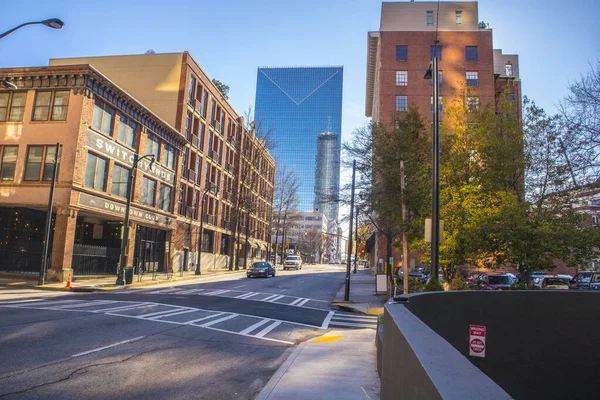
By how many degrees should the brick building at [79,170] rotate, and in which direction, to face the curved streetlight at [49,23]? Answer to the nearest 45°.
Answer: approximately 45° to its right

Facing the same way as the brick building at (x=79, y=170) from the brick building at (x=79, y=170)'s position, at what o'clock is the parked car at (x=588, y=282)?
The parked car is roughly at 11 o'clock from the brick building.

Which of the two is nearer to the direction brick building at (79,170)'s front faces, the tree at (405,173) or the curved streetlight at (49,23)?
the tree

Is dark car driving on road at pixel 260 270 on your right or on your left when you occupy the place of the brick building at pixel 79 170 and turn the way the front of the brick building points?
on your left

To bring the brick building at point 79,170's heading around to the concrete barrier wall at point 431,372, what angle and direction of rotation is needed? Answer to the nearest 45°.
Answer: approximately 45° to its right

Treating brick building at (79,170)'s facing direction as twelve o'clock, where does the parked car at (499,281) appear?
The parked car is roughly at 11 o'clock from the brick building.

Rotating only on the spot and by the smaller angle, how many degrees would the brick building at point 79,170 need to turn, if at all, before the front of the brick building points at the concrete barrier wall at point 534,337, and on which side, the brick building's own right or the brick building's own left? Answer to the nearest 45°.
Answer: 0° — it already faces it

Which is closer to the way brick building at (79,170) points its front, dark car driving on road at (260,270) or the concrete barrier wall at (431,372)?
the concrete barrier wall

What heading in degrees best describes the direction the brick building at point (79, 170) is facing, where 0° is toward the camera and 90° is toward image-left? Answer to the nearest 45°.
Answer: approximately 315°

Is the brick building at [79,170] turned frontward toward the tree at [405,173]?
yes
